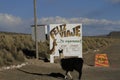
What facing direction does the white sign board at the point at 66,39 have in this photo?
toward the camera

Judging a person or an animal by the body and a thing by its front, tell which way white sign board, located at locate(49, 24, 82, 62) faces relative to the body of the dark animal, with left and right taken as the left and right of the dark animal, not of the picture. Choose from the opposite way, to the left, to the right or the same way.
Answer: to the left

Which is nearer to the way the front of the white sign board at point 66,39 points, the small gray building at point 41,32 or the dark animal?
the dark animal

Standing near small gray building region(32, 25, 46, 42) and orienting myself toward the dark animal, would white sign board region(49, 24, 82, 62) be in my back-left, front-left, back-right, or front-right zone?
front-left

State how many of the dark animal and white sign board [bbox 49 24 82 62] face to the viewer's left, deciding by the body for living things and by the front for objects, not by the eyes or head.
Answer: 1

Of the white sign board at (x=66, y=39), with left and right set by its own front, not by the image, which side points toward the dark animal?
front

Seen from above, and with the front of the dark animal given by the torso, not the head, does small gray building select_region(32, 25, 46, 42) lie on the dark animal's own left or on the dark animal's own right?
on the dark animal's own right

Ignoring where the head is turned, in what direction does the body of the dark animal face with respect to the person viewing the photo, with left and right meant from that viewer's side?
facing to the left of the viewer

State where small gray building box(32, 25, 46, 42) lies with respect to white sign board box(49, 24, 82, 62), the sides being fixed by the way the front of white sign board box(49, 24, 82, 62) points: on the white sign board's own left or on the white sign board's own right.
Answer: on the white sign board's own right

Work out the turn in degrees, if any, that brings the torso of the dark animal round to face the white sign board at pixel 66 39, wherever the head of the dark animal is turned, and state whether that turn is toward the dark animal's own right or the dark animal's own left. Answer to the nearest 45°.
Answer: approximately 90° to the dark animal's own right
